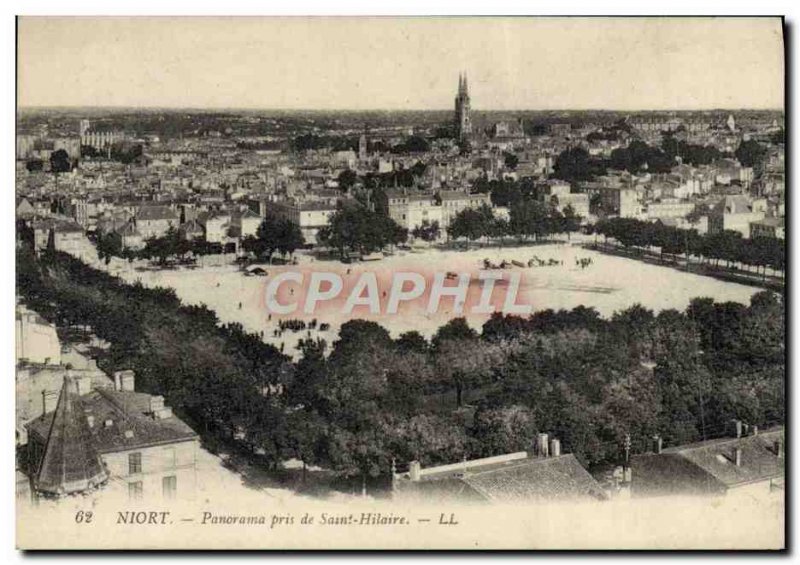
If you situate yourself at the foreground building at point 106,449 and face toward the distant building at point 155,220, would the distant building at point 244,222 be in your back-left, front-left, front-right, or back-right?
front-right

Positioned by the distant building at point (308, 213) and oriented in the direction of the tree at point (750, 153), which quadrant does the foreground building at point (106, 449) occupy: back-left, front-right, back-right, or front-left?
back-right

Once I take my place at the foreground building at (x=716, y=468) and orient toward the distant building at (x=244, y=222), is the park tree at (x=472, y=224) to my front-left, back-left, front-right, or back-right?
front-right
